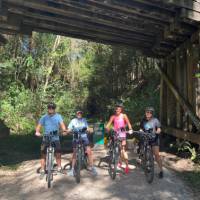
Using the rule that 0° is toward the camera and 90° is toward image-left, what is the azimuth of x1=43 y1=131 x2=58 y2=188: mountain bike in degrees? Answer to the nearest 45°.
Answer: approximately 0°

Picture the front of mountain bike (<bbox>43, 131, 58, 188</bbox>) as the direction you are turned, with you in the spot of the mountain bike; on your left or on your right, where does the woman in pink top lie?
on your left

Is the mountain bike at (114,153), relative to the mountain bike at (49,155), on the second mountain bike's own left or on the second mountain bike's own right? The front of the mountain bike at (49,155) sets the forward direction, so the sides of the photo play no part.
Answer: on the second mountain bike's own left
